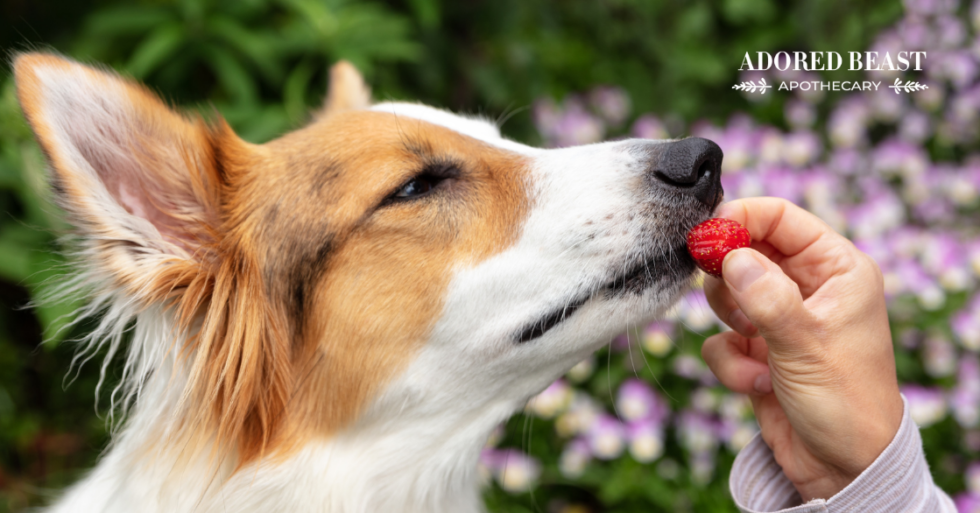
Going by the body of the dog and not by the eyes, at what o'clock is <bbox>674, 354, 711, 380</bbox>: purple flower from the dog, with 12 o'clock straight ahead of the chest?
The purple flower is roughly at 11 o'clock from the dog.

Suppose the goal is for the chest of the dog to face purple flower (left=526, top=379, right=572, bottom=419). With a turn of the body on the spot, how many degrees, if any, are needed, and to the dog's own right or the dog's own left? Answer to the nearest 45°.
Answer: approximately 45° to the dog's own left

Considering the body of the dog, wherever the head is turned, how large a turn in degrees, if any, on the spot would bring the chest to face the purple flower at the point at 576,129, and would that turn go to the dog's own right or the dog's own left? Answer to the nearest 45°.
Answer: approximately 45° to the dog's own left

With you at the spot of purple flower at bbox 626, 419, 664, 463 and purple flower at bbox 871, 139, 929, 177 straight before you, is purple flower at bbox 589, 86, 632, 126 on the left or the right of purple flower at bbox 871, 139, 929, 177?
left

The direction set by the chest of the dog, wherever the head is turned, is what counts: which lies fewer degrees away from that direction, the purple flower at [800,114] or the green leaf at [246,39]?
the purple flower

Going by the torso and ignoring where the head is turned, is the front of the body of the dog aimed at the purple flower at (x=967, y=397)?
no

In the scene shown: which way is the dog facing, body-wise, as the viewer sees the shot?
to the viewer's right
